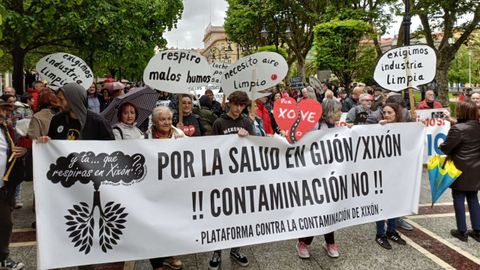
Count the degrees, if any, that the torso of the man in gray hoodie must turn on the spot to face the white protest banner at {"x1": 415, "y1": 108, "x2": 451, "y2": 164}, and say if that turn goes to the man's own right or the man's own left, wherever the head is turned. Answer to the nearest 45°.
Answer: approximately 135° to the man's own left

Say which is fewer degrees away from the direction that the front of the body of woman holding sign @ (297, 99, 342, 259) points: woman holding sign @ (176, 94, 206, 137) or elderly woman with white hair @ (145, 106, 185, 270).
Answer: the elderly woman with white hair

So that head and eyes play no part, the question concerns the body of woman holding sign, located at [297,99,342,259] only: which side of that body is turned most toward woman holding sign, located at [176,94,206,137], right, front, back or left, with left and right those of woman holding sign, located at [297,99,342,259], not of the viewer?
right

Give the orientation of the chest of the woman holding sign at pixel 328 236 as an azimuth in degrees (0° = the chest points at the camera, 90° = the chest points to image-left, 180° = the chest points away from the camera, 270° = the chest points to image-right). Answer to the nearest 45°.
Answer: approximately 0°

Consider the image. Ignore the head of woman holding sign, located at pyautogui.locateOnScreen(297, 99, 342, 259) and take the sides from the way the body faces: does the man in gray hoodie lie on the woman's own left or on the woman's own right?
on the woman's own right

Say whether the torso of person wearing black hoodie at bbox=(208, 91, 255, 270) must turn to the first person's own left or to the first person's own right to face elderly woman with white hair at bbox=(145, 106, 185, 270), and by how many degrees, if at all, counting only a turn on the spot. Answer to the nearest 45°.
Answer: approximately 45° to the first person's own right

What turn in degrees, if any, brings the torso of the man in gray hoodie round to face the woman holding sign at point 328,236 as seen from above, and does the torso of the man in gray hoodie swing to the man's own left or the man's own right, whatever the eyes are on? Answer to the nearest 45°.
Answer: approximately 135° to the man's own left

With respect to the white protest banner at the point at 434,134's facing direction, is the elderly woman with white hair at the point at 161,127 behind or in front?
in front

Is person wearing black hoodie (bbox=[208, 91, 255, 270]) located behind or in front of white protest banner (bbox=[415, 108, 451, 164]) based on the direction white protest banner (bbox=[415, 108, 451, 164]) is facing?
in front

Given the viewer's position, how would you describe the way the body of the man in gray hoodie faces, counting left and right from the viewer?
facing the viewer and to the left of the viewer
